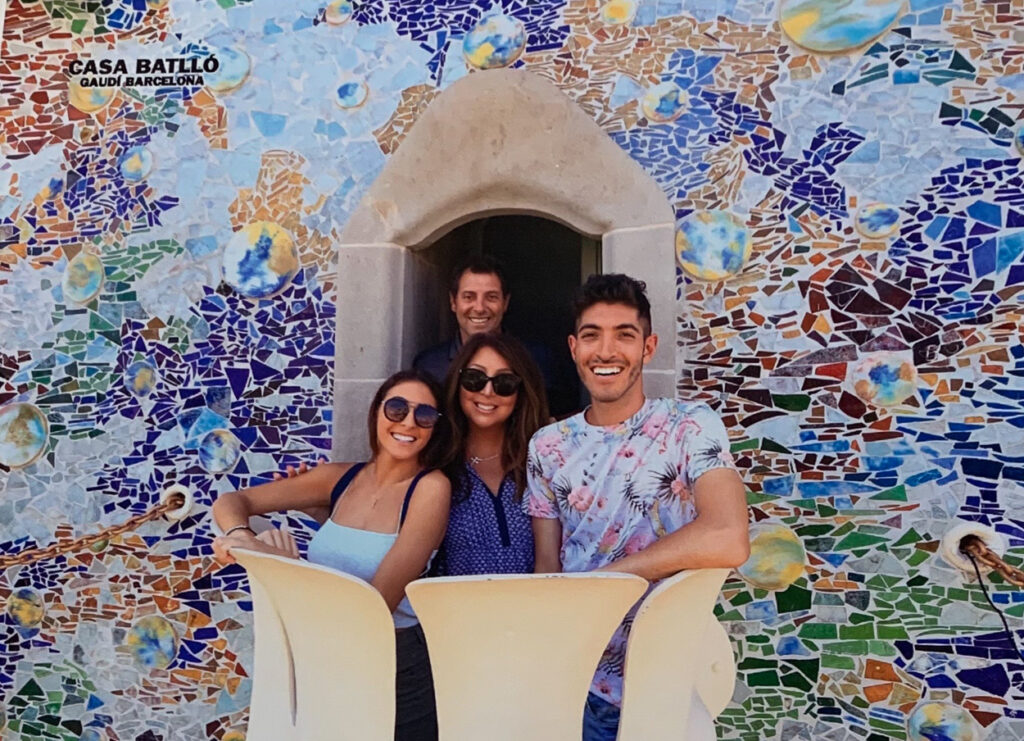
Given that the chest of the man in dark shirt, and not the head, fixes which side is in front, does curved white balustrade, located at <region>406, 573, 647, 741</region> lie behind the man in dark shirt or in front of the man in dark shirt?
in front

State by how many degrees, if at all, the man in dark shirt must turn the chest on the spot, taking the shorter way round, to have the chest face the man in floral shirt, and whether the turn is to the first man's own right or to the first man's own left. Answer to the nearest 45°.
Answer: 0° — they already face them

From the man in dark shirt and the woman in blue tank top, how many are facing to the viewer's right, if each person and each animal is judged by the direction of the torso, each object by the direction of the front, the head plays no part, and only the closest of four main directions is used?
0

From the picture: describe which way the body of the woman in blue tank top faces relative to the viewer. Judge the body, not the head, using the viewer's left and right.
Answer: facing the viewer and to the left of the viewer

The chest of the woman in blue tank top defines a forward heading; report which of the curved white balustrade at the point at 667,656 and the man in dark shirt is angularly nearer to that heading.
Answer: the curved white balustrade

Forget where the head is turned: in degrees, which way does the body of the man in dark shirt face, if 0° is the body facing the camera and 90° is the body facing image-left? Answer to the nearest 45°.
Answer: approximately 0°
